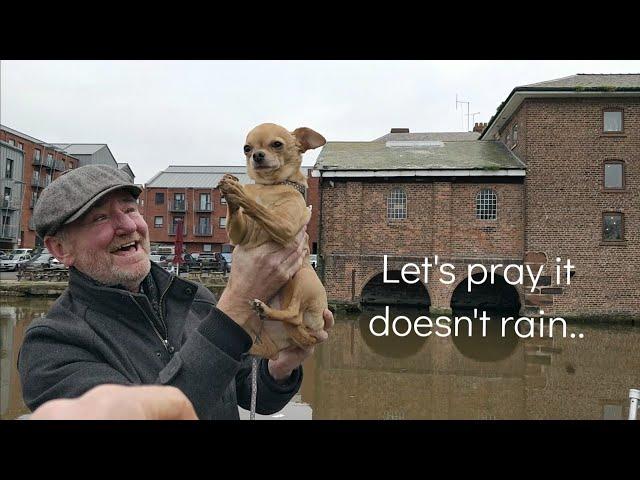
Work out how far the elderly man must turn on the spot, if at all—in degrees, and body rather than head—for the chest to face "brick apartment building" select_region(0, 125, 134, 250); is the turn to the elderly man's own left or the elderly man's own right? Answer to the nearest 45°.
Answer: approximately 135° to the elderly man's own left

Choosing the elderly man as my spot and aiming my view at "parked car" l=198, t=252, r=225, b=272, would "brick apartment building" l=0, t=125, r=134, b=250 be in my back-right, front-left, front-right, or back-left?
front-left

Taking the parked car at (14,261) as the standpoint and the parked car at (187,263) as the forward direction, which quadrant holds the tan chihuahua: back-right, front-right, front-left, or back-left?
front-right

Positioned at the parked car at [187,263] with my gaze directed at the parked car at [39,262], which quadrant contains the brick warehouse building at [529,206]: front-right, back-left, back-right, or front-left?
back-left

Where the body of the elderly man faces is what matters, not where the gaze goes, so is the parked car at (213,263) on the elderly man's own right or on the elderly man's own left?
on the elderly man's own left

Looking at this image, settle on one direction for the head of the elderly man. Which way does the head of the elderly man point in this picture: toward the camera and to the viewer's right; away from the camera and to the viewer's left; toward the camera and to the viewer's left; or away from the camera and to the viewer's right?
toward the camera and to the viewer's right

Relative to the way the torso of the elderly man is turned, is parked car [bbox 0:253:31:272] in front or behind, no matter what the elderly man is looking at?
behind

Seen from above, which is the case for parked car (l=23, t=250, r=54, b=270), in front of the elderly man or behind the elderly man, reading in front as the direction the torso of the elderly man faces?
behind

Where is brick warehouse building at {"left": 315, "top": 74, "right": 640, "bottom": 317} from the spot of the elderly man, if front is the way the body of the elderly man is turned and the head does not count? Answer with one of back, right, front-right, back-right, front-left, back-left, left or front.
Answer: left
